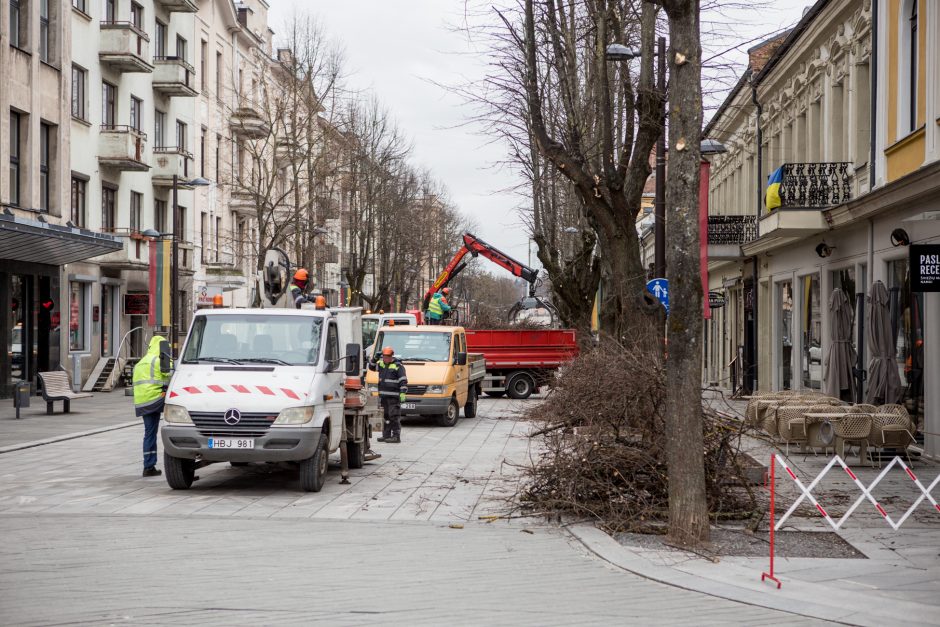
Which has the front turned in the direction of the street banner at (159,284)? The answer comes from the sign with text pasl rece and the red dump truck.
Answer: the red dump truck

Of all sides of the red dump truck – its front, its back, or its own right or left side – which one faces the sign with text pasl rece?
left

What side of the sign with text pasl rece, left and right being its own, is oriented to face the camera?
front

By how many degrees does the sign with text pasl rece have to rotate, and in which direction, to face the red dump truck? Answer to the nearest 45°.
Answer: approximately 135° to its right

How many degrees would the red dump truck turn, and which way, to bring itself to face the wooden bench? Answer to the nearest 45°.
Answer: approximately 45° to its left

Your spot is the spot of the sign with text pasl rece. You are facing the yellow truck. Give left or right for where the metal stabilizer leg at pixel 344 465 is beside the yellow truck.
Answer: left

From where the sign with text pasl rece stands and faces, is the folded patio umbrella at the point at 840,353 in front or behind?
behind

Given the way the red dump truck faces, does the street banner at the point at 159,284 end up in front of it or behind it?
in front

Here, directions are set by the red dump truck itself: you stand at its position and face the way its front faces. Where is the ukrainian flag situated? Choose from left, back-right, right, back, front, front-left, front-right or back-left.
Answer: back-left

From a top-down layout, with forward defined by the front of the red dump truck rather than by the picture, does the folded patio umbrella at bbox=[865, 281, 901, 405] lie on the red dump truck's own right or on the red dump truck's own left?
on the red dump truck's own left

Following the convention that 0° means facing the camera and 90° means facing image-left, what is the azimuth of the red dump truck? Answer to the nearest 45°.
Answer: approximately 90°

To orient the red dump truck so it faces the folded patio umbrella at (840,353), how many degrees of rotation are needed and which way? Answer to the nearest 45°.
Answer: approximately 135° to its left

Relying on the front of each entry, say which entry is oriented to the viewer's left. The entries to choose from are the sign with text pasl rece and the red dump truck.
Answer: the red dump truck

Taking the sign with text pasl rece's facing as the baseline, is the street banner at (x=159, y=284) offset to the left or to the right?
on its right

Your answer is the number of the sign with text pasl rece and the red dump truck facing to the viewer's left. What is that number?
1
